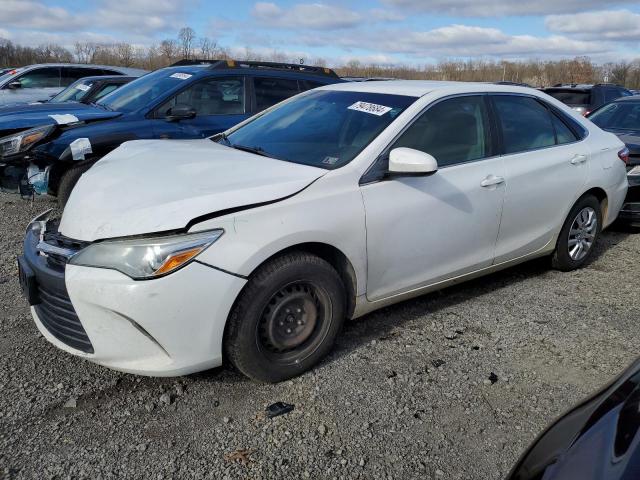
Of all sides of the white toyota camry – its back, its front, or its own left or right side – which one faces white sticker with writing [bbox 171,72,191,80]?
right

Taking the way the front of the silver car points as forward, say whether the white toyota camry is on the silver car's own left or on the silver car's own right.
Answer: on the silver car's own left

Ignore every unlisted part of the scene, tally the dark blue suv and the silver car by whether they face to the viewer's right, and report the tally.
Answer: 0

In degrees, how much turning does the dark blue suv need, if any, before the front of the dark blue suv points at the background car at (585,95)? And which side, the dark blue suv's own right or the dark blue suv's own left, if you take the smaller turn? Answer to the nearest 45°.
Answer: approximately 180°

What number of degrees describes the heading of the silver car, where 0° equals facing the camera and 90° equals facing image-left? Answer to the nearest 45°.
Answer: approximately 45°

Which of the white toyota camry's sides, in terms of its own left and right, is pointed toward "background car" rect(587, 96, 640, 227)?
back

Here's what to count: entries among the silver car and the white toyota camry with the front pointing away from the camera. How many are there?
0

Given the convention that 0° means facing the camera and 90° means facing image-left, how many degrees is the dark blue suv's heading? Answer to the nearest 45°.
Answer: approximately 45°

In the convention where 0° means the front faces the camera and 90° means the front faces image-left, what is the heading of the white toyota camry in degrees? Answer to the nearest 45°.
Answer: approximately 45°

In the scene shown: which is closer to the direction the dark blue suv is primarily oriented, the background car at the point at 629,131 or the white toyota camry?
the white toyota camry
